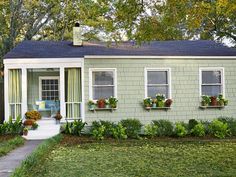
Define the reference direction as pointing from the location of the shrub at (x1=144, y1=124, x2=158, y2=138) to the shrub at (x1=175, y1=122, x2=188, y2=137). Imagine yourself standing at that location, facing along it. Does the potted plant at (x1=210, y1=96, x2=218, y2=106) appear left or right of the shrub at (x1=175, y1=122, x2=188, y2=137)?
left

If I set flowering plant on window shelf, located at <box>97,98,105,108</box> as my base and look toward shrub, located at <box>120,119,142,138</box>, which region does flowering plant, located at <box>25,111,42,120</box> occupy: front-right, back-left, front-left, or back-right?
back-right

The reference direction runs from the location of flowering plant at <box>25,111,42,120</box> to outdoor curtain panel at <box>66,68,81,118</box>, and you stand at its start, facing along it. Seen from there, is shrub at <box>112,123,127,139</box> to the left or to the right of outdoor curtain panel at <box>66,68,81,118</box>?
right

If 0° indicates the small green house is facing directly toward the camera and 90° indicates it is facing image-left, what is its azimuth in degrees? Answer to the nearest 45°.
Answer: approximately 0°

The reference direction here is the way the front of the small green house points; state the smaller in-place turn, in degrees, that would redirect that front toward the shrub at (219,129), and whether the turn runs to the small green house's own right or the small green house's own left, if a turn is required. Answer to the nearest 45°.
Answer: approximately 45° to the small green house's own left

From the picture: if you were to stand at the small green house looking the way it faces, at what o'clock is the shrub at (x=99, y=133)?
The shrub is roughly at 1 o'clock from the small green house.
